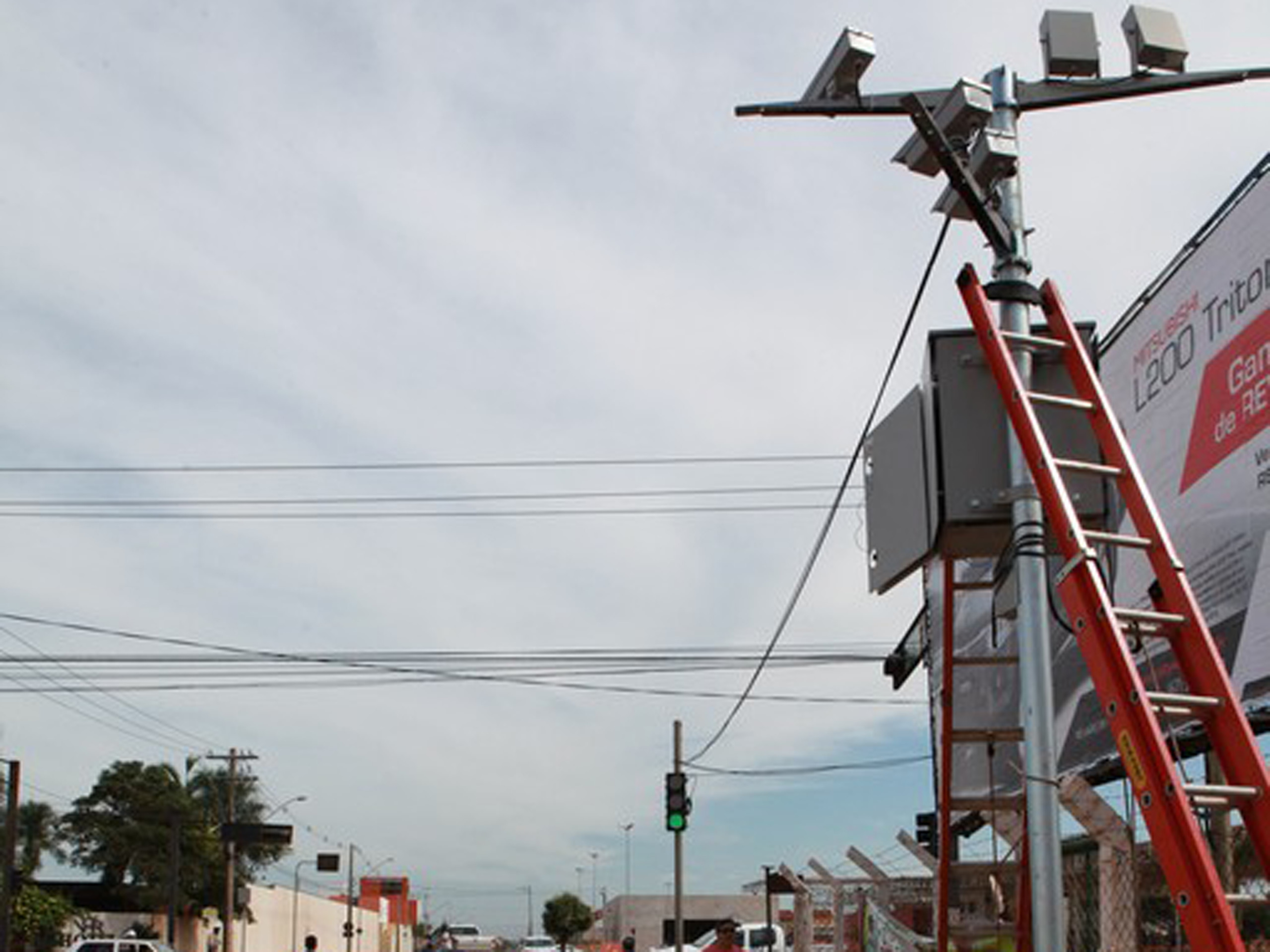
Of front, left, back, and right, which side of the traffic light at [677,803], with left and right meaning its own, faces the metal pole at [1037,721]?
front

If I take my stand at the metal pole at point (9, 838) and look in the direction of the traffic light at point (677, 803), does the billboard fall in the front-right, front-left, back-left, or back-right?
front-right

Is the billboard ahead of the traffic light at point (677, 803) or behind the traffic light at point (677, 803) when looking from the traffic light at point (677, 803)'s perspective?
ahead

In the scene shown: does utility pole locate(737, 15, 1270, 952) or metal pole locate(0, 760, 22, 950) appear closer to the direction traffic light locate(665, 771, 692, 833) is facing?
the utility pole

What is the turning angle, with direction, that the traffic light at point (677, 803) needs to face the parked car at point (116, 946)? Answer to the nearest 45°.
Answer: approximately 135° to its right

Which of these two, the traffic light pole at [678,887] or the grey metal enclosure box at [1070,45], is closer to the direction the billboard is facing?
the grey metal enclosure box

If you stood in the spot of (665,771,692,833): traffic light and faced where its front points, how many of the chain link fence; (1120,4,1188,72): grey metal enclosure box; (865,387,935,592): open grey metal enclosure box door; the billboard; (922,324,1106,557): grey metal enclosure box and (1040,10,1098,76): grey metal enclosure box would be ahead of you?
6

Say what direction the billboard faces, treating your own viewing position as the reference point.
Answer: facing the viewer and to the left of the viewer

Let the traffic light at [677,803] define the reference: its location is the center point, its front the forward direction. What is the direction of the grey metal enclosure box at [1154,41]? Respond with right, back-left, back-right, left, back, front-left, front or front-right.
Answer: front

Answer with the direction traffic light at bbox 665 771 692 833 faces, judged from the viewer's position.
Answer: facing the viewer

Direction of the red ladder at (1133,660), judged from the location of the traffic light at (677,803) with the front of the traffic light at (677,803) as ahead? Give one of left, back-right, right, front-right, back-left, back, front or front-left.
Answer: front

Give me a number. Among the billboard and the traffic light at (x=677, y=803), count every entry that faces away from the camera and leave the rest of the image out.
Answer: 0

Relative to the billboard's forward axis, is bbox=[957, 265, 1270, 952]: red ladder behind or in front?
in front
